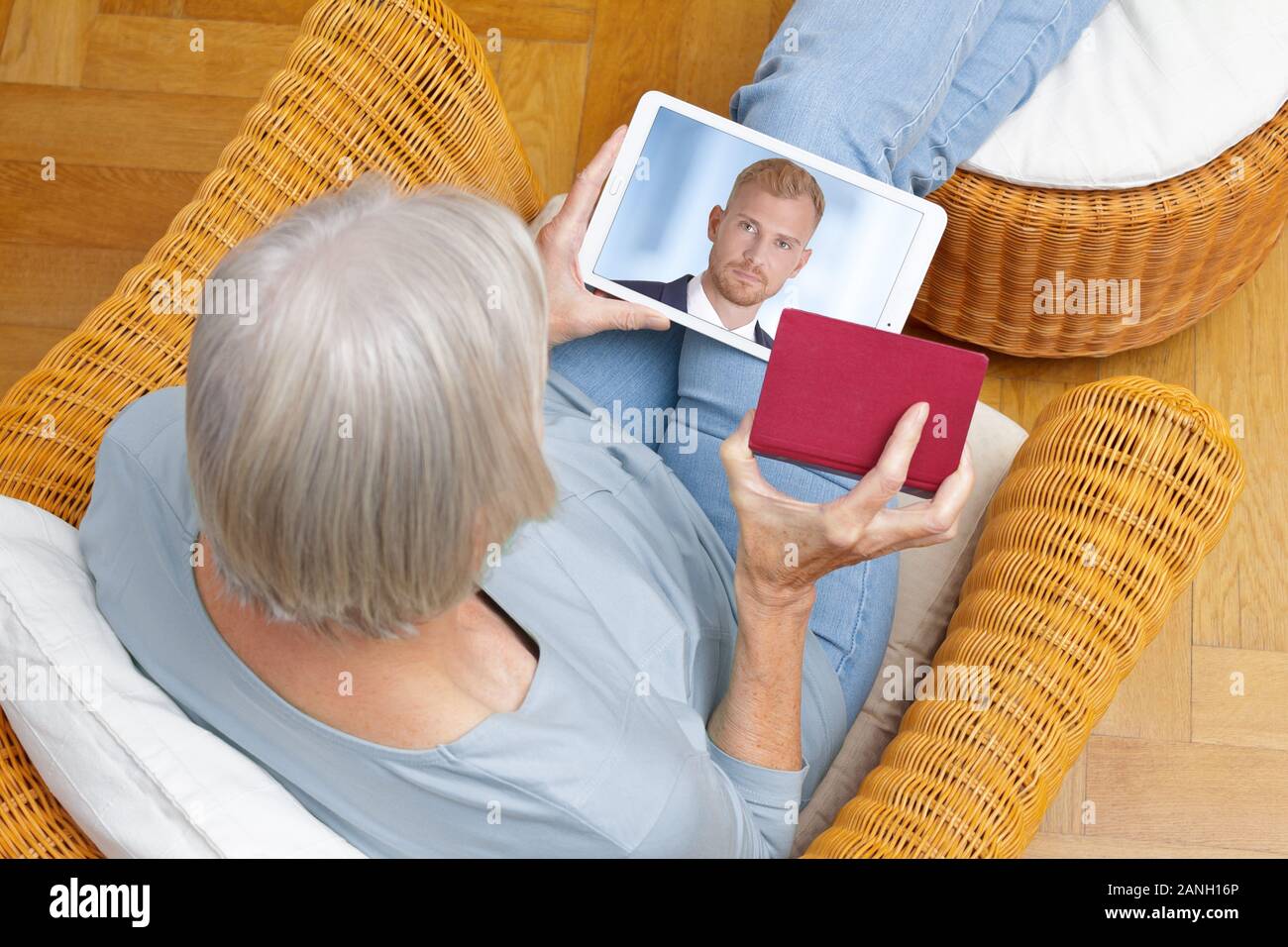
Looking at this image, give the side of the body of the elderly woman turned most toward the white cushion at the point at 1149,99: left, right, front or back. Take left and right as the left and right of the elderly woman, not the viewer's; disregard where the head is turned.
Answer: front

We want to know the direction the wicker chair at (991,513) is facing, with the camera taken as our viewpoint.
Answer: facing away from the viewer and to the right of the viewer

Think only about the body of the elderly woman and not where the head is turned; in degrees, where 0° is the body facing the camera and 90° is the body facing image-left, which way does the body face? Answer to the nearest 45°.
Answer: approximately 225°

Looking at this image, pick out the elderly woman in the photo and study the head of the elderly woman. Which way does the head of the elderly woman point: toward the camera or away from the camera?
away from the camera
